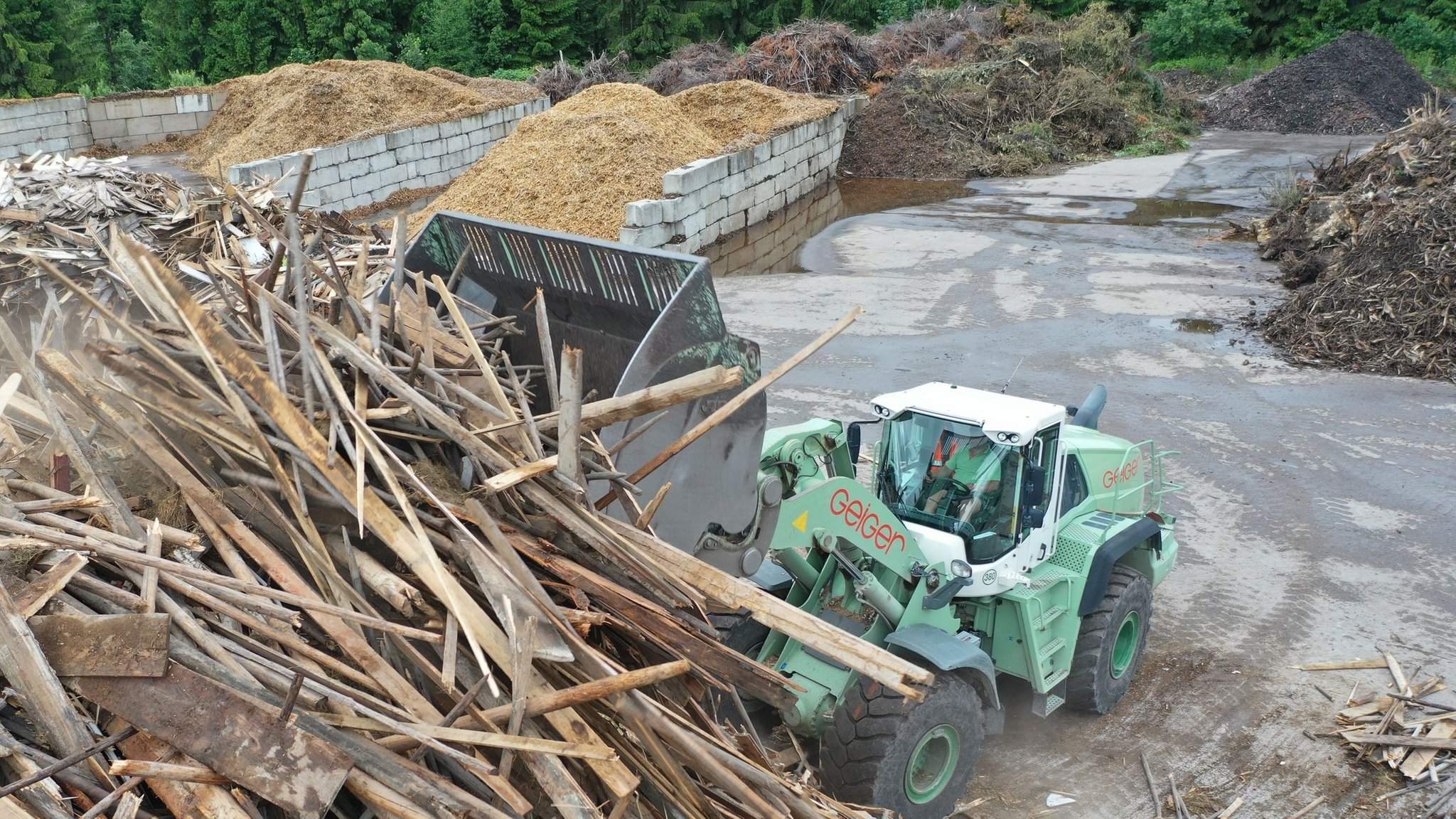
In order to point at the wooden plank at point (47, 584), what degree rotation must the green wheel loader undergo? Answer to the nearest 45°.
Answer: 0° — it already faces it

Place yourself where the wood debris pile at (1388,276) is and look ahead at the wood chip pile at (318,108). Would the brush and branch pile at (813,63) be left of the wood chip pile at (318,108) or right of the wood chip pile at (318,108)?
right
